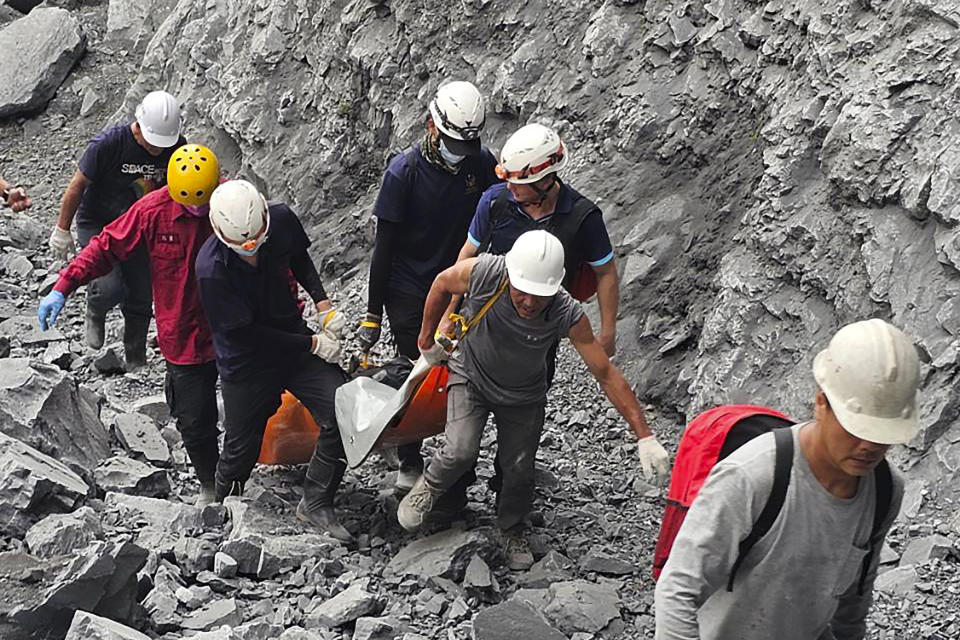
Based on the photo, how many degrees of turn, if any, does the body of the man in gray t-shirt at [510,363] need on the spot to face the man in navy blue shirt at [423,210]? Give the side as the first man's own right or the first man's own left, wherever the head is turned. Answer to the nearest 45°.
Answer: approximately 180°

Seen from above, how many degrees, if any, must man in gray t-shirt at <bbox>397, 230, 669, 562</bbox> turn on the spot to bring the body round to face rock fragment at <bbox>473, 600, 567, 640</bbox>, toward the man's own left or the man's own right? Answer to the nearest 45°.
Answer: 0° — they already face it

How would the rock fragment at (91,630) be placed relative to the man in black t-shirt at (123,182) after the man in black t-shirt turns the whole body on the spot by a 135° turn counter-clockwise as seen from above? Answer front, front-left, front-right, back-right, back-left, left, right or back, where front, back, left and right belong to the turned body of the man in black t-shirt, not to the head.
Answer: back

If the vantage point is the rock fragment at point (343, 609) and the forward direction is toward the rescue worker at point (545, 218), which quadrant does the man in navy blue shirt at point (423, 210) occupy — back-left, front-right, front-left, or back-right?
front-left

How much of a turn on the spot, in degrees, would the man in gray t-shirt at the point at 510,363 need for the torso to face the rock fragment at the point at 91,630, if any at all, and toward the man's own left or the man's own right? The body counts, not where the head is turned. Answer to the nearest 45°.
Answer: approximately 45° to the man's own right

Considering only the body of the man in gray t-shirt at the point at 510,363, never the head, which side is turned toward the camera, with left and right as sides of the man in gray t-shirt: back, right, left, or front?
front

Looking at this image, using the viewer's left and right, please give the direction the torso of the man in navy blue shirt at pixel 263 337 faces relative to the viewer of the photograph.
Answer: facing the viewer and to the right of the viewer

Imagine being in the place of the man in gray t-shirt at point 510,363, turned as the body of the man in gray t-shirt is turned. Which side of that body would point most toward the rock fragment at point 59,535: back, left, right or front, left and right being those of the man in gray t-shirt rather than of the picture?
right

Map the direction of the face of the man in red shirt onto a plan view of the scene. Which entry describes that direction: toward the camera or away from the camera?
toward the camera

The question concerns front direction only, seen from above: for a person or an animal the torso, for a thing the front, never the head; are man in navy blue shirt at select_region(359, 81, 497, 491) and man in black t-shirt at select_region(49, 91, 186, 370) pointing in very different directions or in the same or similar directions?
same or similar directions
